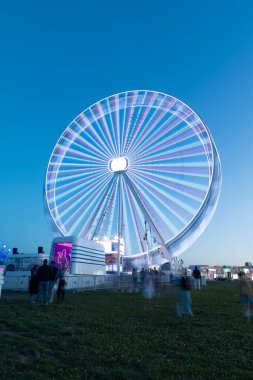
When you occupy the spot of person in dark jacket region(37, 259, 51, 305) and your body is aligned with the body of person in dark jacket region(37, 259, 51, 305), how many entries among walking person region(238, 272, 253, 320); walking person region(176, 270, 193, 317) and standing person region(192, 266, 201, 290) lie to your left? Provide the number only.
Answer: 0

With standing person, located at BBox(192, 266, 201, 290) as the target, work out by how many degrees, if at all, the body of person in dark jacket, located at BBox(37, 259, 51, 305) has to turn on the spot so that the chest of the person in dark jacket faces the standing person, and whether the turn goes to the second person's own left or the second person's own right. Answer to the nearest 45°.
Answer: approximately 45° to the second person's own right

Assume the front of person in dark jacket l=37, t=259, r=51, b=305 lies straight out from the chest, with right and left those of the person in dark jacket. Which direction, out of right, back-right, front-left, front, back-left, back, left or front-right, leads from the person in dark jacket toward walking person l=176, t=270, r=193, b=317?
back-right

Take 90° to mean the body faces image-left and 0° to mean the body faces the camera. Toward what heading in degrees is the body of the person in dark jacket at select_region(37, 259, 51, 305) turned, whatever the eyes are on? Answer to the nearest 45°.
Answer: approximately 180°

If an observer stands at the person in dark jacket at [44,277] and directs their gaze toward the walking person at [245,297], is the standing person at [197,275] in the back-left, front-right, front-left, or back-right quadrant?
front-left

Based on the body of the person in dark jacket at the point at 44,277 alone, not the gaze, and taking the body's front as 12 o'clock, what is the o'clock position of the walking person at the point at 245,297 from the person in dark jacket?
The walking person is roughly at 4 o'clock from the person in dark jacket.
